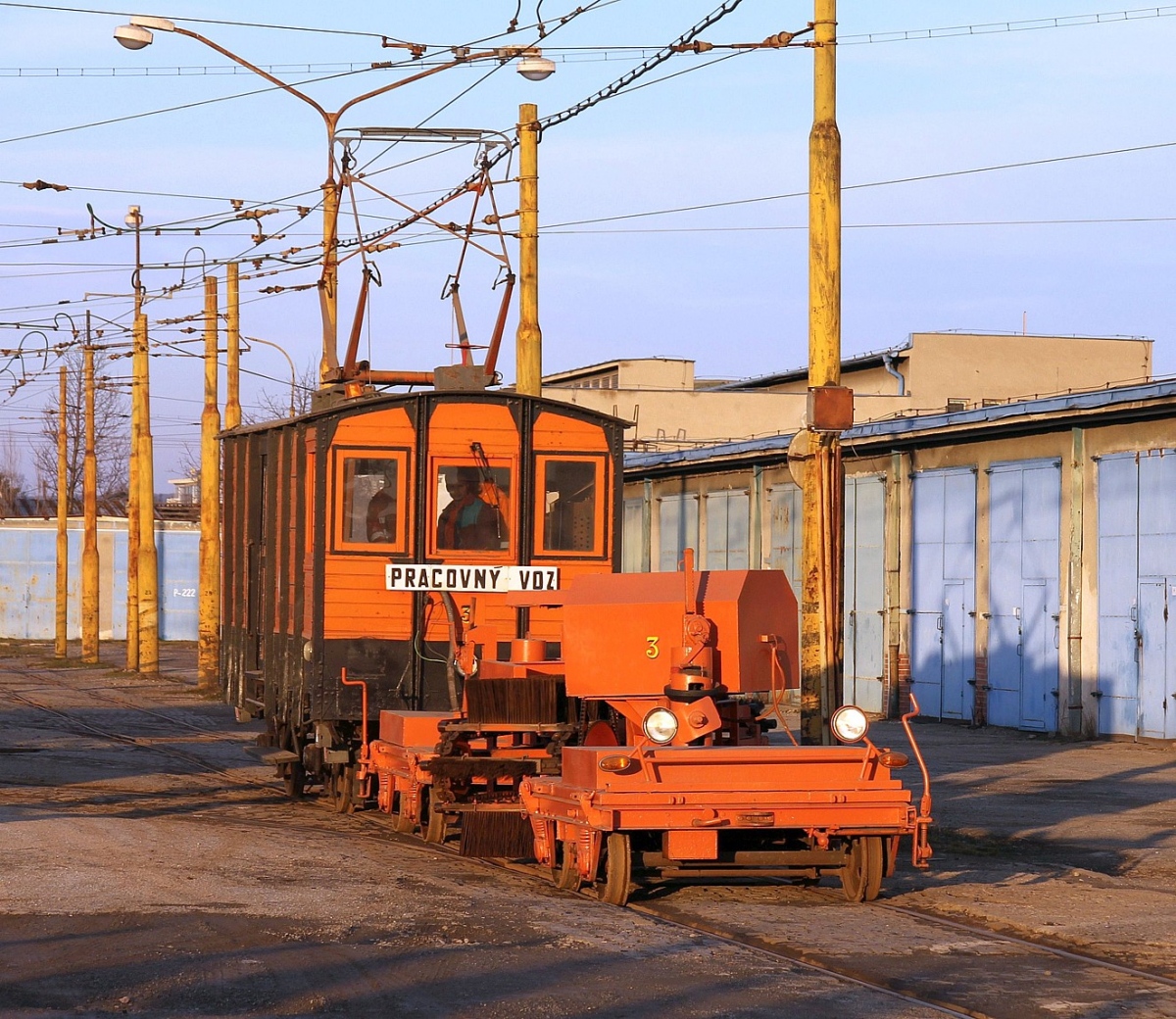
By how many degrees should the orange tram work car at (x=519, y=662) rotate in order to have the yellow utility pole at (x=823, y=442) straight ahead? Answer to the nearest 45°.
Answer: approximately 45° to its left

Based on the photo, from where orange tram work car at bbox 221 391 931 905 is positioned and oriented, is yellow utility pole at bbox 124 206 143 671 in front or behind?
behind

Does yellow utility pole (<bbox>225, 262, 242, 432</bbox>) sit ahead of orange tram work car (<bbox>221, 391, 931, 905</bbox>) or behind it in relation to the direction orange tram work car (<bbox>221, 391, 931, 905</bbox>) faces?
behind

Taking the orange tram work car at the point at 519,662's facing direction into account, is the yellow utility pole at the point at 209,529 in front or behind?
behind

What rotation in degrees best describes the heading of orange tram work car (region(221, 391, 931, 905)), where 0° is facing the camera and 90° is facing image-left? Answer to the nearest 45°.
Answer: approximately 315°

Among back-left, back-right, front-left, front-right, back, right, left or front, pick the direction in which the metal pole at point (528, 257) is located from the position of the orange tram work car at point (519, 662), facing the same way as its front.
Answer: back-left
